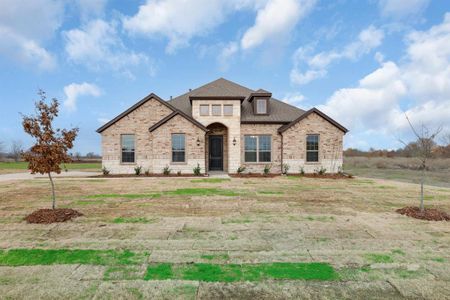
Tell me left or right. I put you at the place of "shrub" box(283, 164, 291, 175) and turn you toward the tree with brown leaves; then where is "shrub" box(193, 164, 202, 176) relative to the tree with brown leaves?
right

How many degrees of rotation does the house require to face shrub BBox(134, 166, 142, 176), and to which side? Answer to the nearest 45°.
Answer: approximately 90° to its right

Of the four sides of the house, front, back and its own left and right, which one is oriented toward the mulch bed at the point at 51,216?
front

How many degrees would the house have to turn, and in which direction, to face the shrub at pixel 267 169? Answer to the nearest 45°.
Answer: approximately 90° to its left

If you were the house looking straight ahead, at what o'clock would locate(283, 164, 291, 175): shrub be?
The shrub is roughly at 11 o'clock from the house.

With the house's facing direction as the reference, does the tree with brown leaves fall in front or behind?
in front

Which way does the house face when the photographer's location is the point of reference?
facing the viewer

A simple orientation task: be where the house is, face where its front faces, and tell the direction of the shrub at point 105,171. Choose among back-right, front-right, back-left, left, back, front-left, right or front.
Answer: right

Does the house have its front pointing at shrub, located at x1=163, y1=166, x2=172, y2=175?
no

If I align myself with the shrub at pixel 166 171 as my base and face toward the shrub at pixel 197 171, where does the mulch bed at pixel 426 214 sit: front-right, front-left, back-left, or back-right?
front-right
